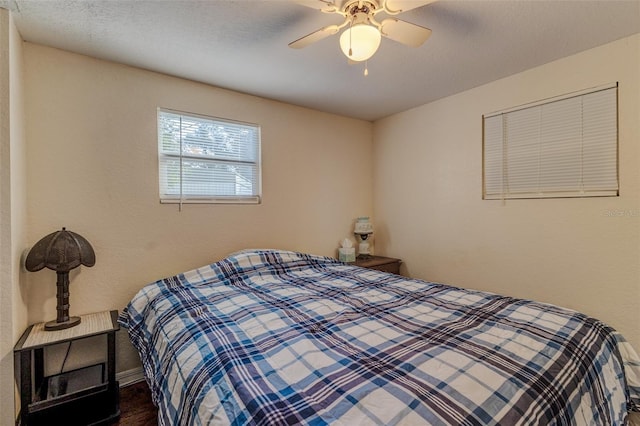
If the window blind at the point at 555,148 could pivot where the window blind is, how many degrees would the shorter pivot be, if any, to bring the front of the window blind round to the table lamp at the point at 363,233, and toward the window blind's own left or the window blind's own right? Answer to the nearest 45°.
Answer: approximately 45° to the window blind's own right

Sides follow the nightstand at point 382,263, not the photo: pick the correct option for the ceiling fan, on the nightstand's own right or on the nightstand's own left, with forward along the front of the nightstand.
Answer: on the nightstand's own right

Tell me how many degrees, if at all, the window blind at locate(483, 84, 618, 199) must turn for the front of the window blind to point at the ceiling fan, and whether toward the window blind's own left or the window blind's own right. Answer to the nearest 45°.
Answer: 0° — it already faces it

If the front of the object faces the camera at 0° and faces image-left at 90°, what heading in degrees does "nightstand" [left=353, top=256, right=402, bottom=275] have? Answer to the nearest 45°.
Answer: approximately 315°

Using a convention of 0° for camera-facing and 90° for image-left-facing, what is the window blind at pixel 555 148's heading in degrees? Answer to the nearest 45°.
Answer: approximately 45°

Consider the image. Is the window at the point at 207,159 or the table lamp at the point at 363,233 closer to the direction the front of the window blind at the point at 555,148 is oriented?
the window
